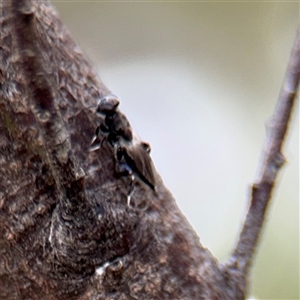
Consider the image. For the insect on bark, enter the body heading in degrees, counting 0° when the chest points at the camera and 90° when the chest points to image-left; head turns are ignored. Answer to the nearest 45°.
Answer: approximately 90°
